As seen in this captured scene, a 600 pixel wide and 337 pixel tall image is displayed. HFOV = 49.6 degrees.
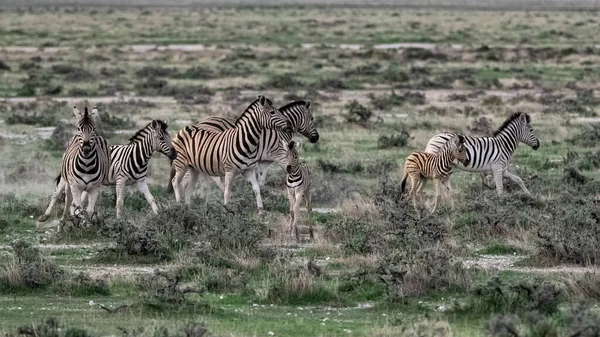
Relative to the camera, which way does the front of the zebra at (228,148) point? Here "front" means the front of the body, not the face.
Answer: to the viewer's right

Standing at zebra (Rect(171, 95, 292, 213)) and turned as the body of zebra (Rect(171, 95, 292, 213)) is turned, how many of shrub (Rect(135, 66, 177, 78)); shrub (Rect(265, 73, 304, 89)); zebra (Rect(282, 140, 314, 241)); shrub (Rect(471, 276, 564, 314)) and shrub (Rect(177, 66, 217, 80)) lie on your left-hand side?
3

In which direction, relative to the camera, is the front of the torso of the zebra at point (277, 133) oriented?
to the viewer's right

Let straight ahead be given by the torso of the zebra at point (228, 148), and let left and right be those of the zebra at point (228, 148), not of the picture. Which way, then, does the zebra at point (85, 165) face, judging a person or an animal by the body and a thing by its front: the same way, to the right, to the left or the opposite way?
to the right

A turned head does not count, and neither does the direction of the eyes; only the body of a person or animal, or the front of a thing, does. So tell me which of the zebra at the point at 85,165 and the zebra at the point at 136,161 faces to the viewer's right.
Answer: the zebra at the point at 136,161

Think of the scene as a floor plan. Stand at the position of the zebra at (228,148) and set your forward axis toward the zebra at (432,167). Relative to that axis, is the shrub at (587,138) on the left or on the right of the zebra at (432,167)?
left

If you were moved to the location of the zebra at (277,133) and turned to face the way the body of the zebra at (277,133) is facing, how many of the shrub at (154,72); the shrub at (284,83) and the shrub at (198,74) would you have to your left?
3

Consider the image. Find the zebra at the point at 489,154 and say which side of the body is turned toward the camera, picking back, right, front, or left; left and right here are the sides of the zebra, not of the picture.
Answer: right

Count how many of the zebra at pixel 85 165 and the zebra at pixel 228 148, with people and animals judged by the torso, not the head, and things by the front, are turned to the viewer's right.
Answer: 1

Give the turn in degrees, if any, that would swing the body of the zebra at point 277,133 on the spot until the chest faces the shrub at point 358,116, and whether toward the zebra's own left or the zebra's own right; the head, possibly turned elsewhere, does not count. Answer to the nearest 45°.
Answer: approximately 90° to the zebra's own left
